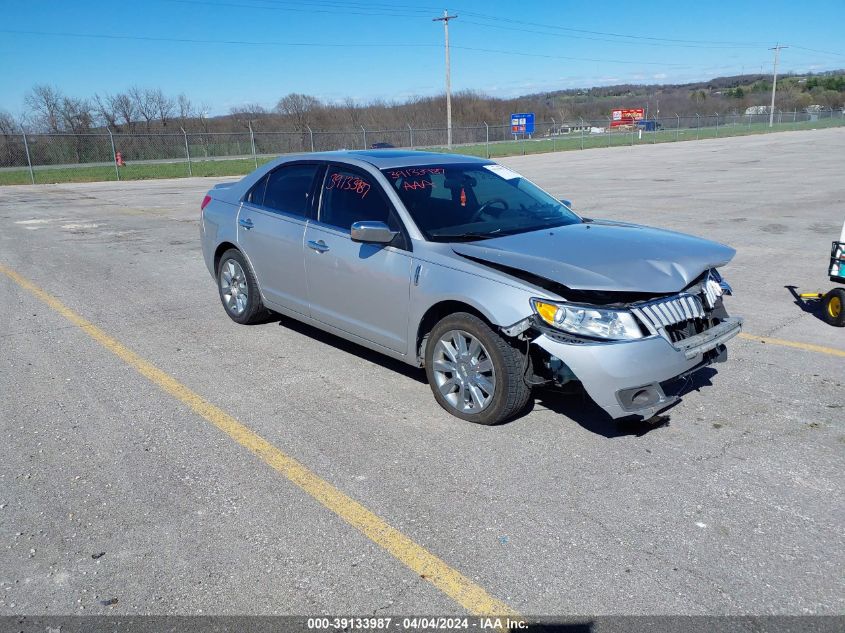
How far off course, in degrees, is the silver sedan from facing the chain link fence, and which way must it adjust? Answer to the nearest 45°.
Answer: approximately 180°

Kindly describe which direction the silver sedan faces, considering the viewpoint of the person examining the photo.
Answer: facing the viewer and to the right of the viewer
